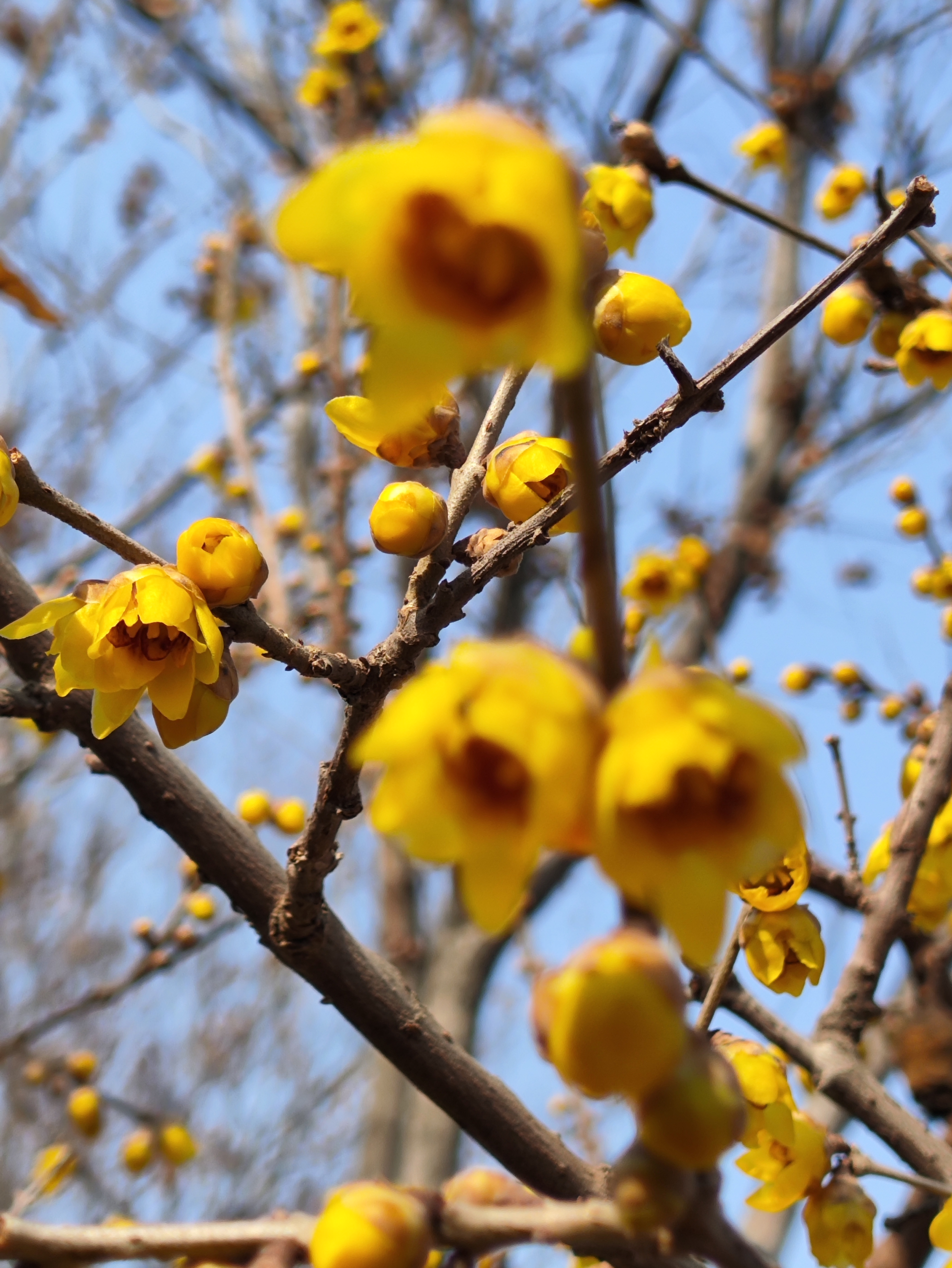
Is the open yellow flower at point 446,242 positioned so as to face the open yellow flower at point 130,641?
no

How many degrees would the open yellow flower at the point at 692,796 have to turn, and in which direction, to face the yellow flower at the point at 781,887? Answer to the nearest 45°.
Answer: approximately 180°

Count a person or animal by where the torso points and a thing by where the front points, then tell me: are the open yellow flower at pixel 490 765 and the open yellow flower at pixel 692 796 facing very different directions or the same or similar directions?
same or similar directions

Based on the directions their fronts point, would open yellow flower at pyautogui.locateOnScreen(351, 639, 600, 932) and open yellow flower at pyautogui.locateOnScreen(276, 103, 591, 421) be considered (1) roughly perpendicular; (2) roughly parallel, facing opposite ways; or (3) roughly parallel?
roughly parallel

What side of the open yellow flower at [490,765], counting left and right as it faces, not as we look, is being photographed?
front

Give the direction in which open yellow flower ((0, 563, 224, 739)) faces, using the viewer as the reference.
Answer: facing the viewer

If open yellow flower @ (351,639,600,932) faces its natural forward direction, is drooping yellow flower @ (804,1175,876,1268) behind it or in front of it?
behind

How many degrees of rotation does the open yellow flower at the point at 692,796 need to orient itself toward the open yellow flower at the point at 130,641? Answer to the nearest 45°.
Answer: approximately 135° to its right

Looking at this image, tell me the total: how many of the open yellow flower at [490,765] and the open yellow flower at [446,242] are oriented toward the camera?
2

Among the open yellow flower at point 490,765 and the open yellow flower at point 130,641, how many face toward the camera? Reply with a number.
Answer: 2

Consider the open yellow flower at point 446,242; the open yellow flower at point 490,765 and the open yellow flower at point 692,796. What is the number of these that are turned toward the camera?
3

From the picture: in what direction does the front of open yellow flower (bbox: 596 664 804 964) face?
toward the camera

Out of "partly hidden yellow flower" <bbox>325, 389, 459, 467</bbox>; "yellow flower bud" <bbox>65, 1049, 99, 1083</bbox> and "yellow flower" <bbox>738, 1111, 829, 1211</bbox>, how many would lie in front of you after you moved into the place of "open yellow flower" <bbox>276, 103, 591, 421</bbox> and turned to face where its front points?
0

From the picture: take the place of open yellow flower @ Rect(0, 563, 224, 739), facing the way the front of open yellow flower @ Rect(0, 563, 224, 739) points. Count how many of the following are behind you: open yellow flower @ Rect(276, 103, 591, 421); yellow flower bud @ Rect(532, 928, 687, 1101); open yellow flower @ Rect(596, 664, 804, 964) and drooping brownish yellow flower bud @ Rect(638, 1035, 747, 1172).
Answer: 0
